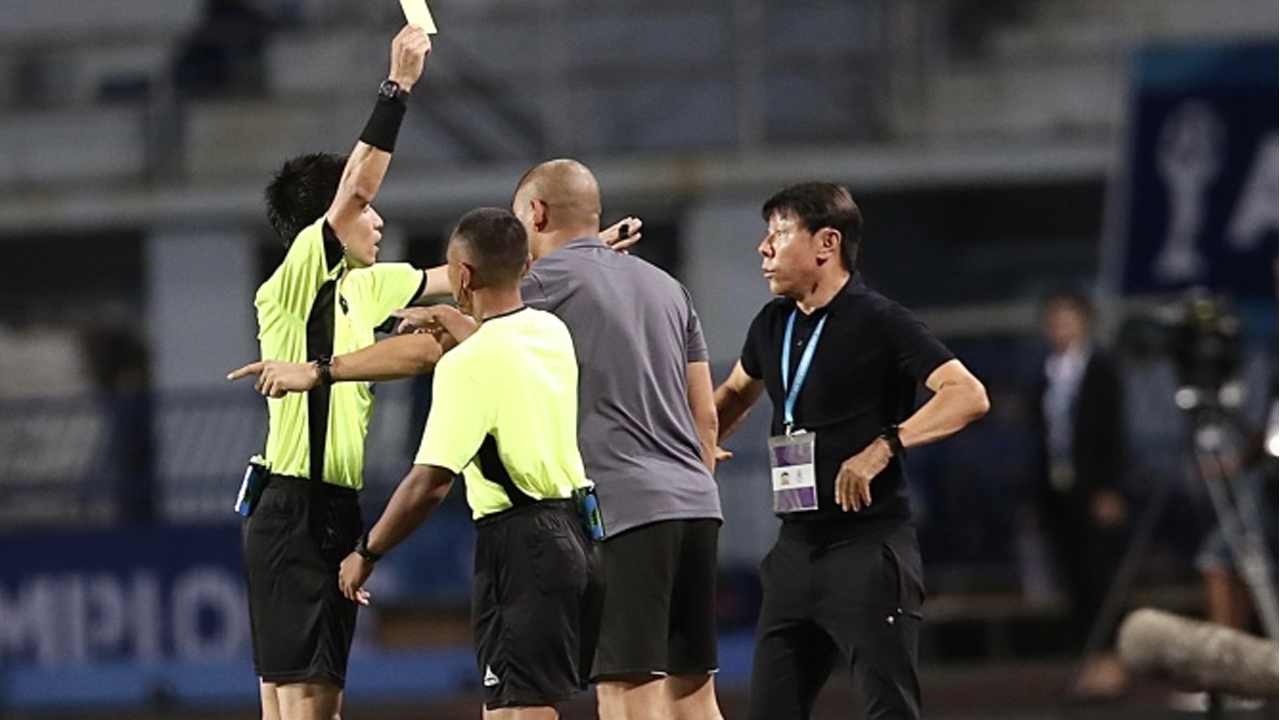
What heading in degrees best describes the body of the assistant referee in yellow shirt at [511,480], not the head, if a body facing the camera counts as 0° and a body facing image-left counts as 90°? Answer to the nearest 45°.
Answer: approximately 135°

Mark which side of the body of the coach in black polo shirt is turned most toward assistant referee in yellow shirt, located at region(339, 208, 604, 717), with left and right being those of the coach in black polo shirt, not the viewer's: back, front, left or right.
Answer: front

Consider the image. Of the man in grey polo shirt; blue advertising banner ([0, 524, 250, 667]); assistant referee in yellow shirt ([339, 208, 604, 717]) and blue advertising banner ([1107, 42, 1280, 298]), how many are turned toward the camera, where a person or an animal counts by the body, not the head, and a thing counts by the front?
2

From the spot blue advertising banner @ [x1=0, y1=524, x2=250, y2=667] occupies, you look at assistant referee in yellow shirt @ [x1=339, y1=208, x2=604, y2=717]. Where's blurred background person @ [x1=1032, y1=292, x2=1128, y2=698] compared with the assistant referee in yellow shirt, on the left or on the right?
left

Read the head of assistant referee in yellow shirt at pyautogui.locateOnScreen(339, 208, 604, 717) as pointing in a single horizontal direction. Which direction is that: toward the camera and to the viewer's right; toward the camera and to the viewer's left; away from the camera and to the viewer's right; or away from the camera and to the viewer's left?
away from the camera and to the viewer's left

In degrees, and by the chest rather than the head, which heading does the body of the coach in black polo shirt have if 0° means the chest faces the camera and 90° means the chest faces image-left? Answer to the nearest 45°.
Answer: approximately 45°

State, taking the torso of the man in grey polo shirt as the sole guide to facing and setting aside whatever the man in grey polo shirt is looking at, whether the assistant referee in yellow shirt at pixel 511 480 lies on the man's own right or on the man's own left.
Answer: on the man's own left

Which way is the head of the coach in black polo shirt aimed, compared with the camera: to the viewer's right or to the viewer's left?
to the viewer's left

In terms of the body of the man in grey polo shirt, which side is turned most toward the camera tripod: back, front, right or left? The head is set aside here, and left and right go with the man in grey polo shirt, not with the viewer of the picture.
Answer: right

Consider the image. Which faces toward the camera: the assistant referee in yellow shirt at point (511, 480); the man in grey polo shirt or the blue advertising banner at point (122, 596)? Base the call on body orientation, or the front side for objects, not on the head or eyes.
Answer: the blue advertising banner

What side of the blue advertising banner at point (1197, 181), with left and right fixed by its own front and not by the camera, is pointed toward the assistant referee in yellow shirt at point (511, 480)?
front

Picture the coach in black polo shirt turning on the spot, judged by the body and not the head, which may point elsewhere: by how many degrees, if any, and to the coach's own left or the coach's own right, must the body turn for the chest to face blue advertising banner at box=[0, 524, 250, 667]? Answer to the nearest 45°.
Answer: approximately 90° to the coach's own right

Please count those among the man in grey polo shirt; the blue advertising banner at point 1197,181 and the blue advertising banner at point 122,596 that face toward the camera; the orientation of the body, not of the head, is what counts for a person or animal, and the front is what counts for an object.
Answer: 2

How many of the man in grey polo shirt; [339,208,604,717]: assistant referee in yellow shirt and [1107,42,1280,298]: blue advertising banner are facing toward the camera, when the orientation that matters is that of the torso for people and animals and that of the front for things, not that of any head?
1

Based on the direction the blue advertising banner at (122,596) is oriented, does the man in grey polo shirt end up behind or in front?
in front

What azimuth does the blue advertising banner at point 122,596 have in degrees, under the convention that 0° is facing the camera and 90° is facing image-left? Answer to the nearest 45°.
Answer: approximately 0°
